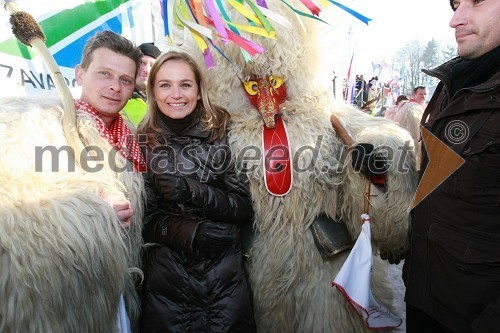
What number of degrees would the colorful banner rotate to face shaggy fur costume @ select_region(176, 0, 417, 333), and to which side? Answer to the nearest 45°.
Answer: approximately 45° to its left

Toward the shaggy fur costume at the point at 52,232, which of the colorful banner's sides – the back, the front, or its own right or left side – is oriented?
front

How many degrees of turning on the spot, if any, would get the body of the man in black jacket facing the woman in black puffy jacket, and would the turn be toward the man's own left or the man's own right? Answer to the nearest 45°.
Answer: approximately 45° to the man's own right

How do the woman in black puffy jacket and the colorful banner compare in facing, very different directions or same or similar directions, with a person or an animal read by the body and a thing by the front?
same or similar directions

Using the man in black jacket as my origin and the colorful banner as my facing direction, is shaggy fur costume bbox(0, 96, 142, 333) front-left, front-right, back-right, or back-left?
front-left

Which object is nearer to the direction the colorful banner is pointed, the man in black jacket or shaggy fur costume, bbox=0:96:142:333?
the shaggy fur costume

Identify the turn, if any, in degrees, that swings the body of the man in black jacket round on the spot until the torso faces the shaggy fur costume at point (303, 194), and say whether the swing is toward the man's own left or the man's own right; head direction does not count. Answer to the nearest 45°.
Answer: approximately 45° to the man's own right

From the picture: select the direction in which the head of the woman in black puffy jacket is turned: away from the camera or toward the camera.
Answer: toward the camera

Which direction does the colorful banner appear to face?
toward the camera

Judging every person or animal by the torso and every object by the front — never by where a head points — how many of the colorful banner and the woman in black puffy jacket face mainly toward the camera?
2

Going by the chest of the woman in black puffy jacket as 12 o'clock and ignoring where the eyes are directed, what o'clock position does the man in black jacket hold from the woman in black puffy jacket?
The man in black jacket is roughly at 10 o'clock from the woman in black puffy jacket.

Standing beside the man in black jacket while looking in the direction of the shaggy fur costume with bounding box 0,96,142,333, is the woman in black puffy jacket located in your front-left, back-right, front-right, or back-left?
front-right

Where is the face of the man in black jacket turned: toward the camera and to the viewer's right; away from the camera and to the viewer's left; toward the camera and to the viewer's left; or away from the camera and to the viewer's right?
toward the camera and to the viewer's left

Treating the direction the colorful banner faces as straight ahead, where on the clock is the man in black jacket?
The man in black jacket is roughly at 11 o'clock from the colorful banner.

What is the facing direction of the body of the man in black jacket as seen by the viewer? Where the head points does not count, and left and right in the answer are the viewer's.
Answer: facing the viewer and to the left of the viewer
